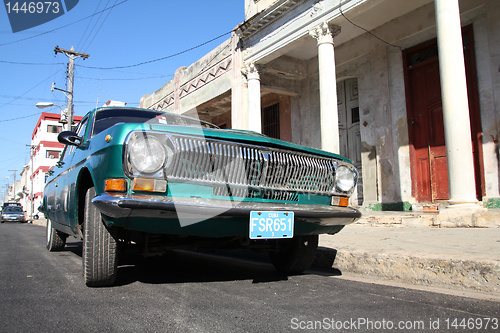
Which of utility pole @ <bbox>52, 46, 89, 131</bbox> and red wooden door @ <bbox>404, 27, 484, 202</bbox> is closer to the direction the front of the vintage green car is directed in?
the red wooden door

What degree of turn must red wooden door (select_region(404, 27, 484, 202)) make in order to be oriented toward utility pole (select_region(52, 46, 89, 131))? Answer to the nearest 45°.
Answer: approximately 45° to its right

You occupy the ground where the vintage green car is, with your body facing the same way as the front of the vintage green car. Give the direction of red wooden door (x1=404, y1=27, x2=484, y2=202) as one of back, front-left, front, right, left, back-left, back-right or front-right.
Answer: left

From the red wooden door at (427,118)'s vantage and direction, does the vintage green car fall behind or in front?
in front

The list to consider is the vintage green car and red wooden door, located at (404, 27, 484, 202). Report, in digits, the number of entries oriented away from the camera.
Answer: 0

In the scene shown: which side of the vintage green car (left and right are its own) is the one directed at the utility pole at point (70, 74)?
back

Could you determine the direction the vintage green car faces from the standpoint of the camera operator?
facing the viewer and to the right of the viewer
